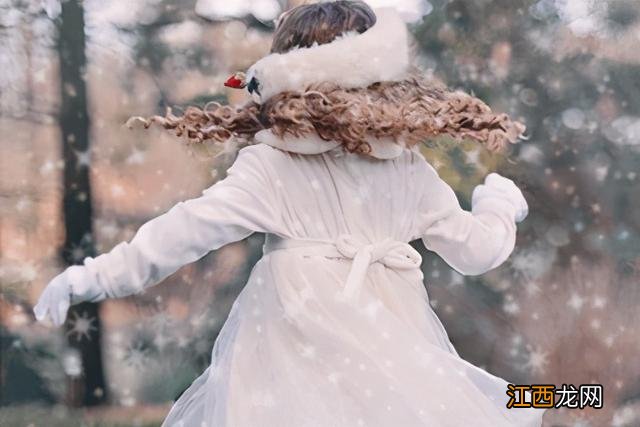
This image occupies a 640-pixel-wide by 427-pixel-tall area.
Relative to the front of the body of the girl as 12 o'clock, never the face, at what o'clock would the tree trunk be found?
The tree trunk is roughly at 11 o'clock from the girl.

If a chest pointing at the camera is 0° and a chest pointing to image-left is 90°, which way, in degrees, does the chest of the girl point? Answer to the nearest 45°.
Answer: approximately 180°
